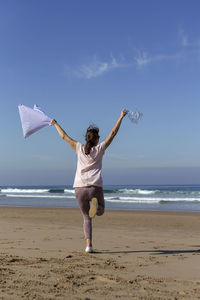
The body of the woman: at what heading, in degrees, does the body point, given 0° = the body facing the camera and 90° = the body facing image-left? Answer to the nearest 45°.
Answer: approximately 180°
